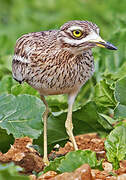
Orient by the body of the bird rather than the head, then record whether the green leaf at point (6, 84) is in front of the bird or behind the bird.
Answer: behind

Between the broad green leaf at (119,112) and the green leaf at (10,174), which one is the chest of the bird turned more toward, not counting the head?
the broad green leaf

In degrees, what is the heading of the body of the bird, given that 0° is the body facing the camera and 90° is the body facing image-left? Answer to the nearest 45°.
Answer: approximately 315°
